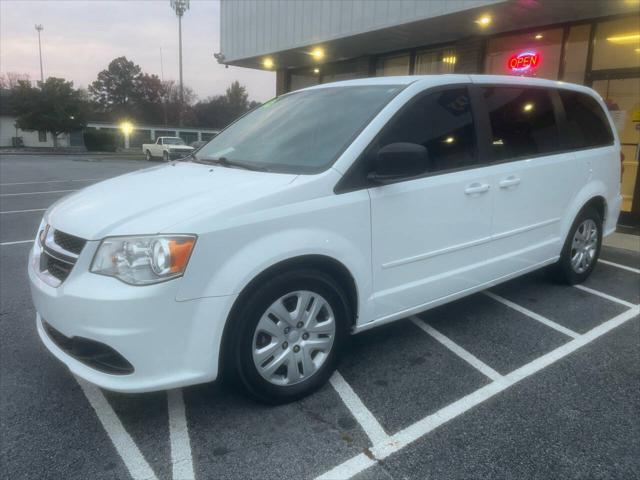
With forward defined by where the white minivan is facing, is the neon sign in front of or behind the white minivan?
behind

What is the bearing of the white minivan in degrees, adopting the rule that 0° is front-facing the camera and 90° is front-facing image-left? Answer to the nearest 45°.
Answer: approximately 45°

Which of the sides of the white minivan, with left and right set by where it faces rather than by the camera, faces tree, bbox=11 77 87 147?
right

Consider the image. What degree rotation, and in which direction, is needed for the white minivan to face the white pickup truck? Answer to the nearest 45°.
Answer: approximately 135° to its right

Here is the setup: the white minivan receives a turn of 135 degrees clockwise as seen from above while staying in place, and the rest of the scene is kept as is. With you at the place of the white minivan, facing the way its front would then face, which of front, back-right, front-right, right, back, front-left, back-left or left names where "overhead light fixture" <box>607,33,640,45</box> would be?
front-right

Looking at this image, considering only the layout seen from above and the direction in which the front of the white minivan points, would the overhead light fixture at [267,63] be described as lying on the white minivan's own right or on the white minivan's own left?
on the white minivan's own right

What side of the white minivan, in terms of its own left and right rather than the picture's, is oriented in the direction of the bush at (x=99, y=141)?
right
